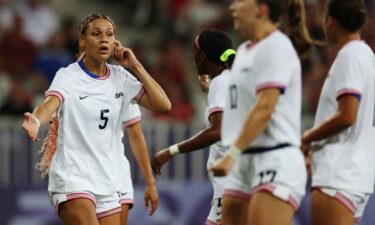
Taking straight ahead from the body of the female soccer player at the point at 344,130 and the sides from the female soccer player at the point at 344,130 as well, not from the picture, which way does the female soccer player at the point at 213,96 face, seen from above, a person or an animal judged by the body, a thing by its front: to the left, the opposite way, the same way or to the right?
the same way

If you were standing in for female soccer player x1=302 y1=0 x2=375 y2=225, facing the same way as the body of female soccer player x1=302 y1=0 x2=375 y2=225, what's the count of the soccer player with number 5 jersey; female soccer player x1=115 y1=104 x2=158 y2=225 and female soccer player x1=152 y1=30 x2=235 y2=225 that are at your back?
0

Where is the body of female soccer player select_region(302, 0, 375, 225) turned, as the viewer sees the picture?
to the viewer's left

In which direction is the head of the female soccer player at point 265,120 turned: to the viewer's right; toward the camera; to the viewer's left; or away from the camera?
to the viewer's left

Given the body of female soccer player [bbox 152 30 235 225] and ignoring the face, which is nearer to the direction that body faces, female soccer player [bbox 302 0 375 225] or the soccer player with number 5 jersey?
the soccer player with number 5 jersey

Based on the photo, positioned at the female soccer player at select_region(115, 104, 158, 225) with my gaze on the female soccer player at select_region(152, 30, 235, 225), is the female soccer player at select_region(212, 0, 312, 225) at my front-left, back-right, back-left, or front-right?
front-right

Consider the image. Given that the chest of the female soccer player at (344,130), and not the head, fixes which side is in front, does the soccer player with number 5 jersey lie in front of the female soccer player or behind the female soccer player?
in front
